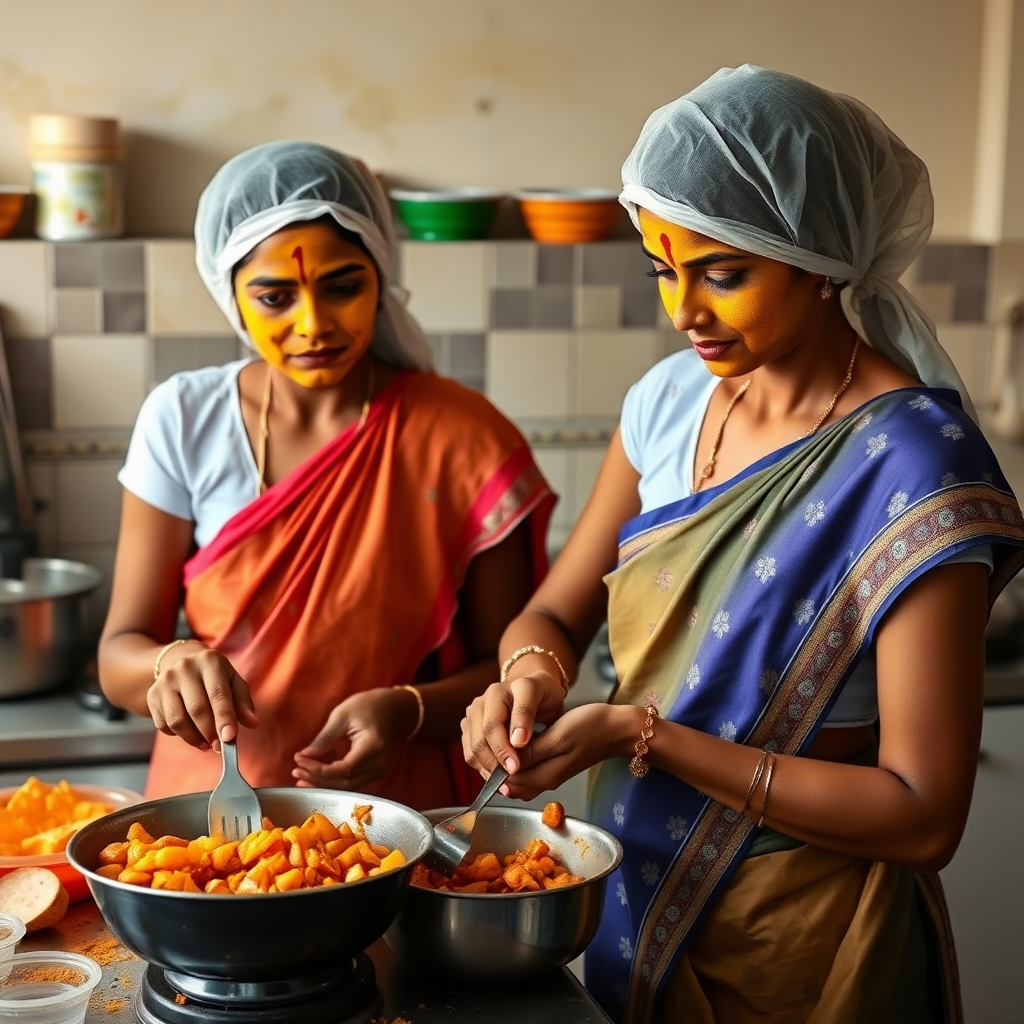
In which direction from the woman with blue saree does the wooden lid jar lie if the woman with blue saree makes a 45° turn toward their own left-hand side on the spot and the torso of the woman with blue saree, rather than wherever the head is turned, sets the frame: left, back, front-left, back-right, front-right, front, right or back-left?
back-right

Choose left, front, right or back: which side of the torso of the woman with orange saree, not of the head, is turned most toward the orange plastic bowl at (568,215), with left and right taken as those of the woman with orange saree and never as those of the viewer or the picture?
back

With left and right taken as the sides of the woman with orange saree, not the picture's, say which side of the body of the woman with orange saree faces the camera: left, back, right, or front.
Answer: front

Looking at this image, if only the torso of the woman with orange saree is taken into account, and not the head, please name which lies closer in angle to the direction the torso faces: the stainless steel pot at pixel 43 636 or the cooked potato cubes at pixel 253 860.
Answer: the cooked potato cubes

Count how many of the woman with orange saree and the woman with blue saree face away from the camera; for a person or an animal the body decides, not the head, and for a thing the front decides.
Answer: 0

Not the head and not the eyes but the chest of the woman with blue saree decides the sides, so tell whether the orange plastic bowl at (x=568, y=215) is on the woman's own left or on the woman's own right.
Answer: on the woman's own right

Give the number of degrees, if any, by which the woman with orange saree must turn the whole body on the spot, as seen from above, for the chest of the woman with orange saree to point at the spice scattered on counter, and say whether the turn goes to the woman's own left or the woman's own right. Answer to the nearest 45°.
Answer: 0° — they already face it

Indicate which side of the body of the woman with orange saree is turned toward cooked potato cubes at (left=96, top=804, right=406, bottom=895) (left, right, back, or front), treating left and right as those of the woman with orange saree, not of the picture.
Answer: front

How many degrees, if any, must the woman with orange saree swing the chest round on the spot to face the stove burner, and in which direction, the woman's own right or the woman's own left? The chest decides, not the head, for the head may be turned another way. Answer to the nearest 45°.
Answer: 0° — they already face it

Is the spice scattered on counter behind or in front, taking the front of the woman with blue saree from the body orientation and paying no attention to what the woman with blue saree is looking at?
in front

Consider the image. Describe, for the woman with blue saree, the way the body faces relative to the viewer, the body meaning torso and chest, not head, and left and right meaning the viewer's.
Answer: facing the viewer and to the left of the viewer

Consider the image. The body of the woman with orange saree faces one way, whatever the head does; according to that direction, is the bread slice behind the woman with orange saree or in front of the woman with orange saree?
in front
